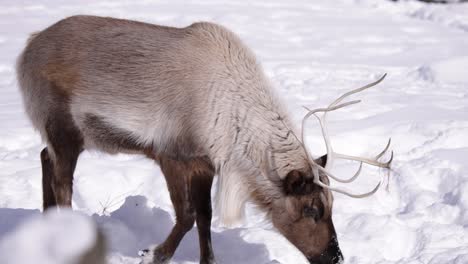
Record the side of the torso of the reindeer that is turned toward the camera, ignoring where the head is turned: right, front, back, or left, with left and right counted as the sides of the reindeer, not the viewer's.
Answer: right
